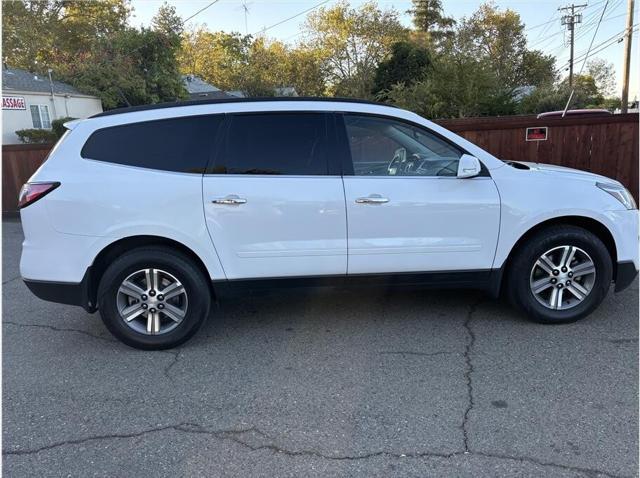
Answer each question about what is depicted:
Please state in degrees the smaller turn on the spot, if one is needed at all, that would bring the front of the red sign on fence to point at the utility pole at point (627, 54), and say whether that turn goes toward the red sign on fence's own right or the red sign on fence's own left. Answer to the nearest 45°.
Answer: approximately 180°

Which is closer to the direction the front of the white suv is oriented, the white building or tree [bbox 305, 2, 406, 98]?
the tree

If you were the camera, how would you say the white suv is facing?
facing to the right of the viewer

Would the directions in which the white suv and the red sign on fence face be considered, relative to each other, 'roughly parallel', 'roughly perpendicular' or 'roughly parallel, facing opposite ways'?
roughly perpendicular

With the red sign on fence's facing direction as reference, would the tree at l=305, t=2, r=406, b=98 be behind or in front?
behind

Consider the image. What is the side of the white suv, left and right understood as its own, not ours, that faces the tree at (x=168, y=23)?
left

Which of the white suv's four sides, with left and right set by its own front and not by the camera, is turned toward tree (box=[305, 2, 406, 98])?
left

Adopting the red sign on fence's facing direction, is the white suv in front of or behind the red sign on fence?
in front

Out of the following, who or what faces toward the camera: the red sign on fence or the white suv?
the red sign on fence

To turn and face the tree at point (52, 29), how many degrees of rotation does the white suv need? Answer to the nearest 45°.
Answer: approximately 135° to its left

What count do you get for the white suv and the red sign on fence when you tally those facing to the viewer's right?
1

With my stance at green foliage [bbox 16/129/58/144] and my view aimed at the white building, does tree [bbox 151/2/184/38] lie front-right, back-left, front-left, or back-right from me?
front-right

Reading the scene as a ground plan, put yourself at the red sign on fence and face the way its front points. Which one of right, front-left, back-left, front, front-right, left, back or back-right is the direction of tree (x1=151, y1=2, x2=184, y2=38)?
back-right

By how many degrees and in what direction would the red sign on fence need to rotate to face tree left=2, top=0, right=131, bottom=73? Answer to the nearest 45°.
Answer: approximately 135° to its right

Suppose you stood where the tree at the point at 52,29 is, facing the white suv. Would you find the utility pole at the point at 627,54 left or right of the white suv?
left

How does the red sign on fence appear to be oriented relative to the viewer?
toward the camera

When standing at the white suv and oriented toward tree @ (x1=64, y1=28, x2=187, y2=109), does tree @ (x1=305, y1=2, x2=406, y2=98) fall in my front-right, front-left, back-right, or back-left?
front-right
